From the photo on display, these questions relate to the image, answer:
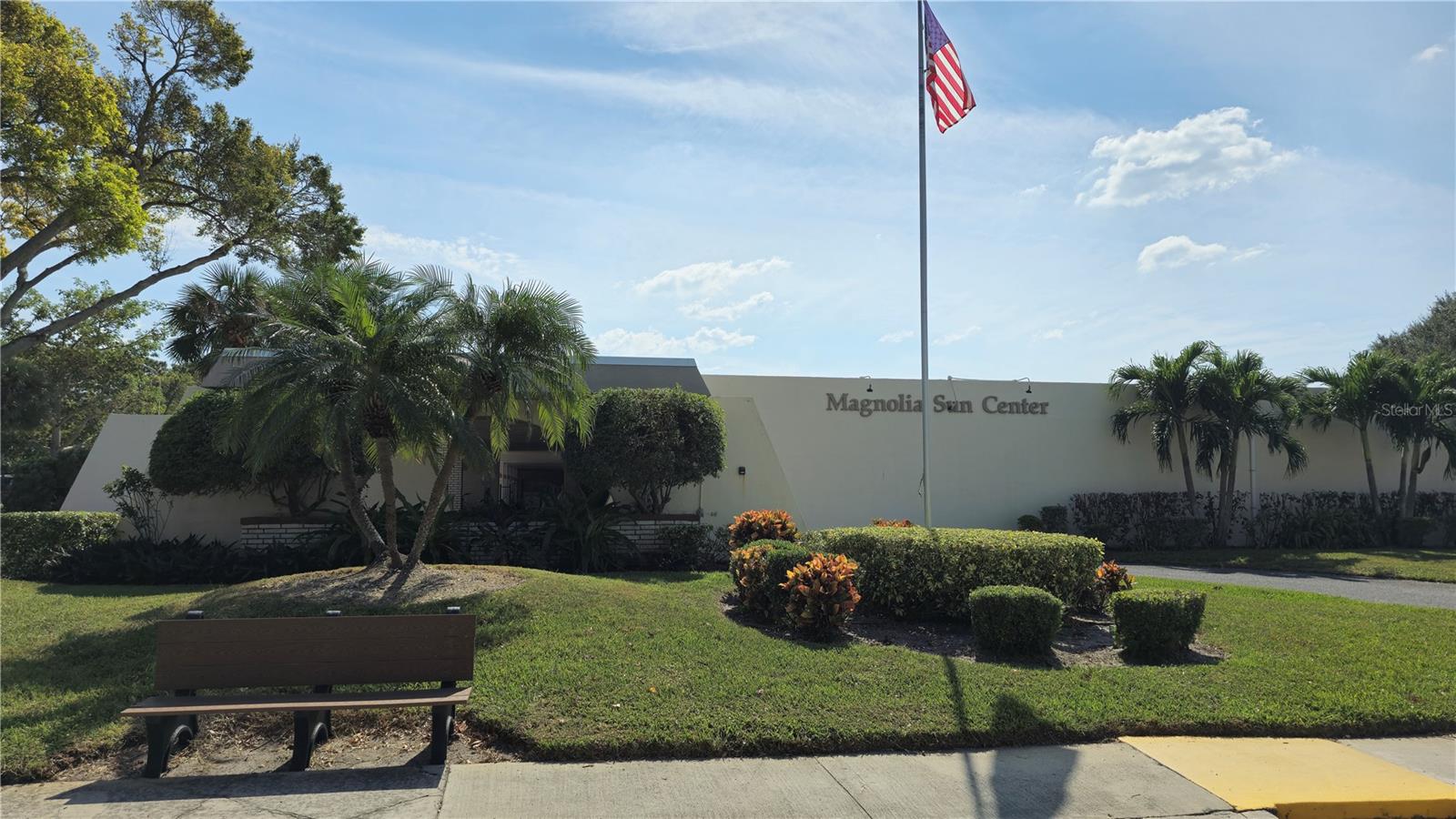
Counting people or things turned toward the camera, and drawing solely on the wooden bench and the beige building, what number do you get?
2

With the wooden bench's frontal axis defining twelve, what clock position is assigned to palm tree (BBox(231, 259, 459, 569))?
The palm tree is roughly at 6 o'clock from the wooden bench.

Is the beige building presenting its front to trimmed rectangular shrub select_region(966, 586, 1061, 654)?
yes

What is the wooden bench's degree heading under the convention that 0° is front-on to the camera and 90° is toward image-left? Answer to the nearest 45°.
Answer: approximately 0°

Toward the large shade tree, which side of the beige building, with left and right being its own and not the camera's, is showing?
right

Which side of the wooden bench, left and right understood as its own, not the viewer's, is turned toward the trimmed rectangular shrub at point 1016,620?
left

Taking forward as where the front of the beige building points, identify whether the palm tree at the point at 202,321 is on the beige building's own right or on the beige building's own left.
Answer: on the beige building's own right

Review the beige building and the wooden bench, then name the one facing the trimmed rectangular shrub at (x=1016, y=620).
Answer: the beige building

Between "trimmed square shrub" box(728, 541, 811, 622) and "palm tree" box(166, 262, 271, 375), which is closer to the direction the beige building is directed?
the trimmed square shrub

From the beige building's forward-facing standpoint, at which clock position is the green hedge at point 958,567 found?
The green hedge is roughly at 12 o'clock from the beige building.

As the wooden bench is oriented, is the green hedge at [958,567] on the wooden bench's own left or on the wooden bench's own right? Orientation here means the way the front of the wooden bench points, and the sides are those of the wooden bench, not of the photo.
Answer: on the wooden bench's own left

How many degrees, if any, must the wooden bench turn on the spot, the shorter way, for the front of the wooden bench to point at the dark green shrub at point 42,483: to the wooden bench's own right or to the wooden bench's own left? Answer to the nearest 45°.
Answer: approximately 180°

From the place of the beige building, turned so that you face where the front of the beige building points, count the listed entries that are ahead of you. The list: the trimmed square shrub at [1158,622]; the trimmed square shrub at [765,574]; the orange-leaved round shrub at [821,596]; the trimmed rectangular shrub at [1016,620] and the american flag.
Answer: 5
